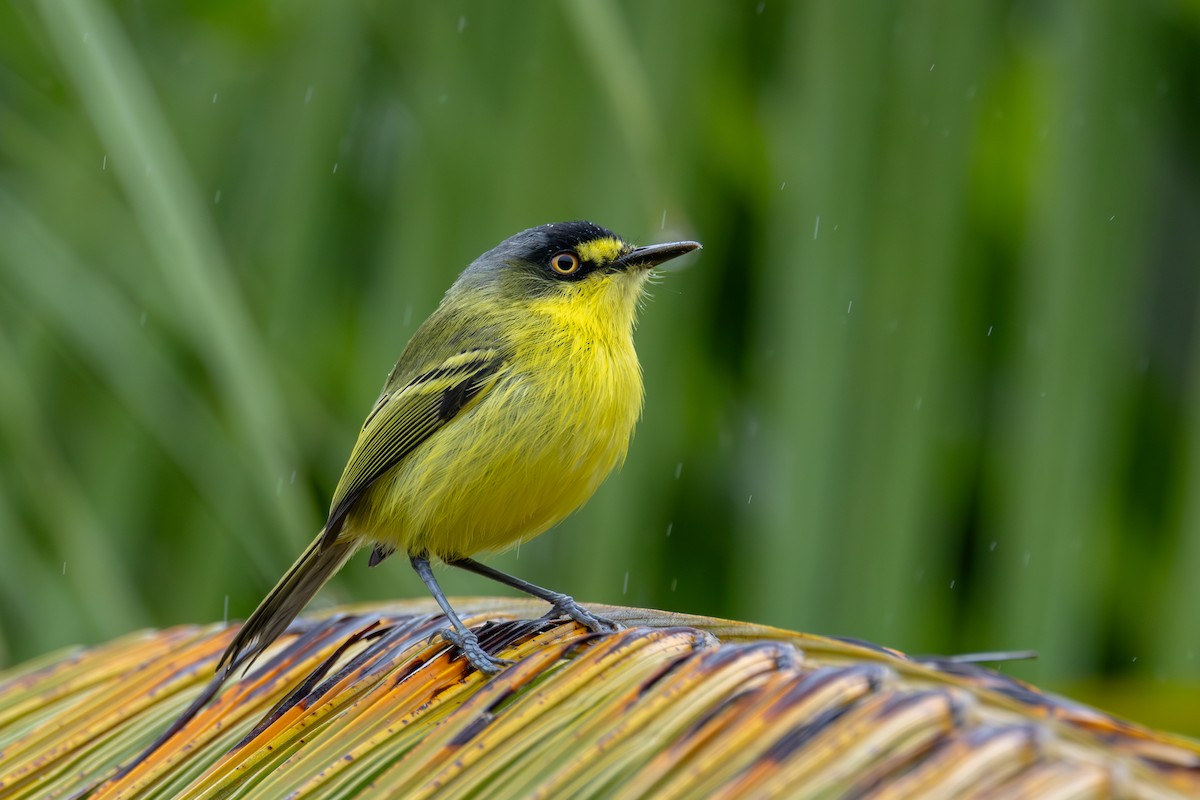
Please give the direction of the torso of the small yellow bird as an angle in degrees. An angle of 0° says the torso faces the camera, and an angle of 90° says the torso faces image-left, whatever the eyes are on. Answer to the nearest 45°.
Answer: approximately 270°
